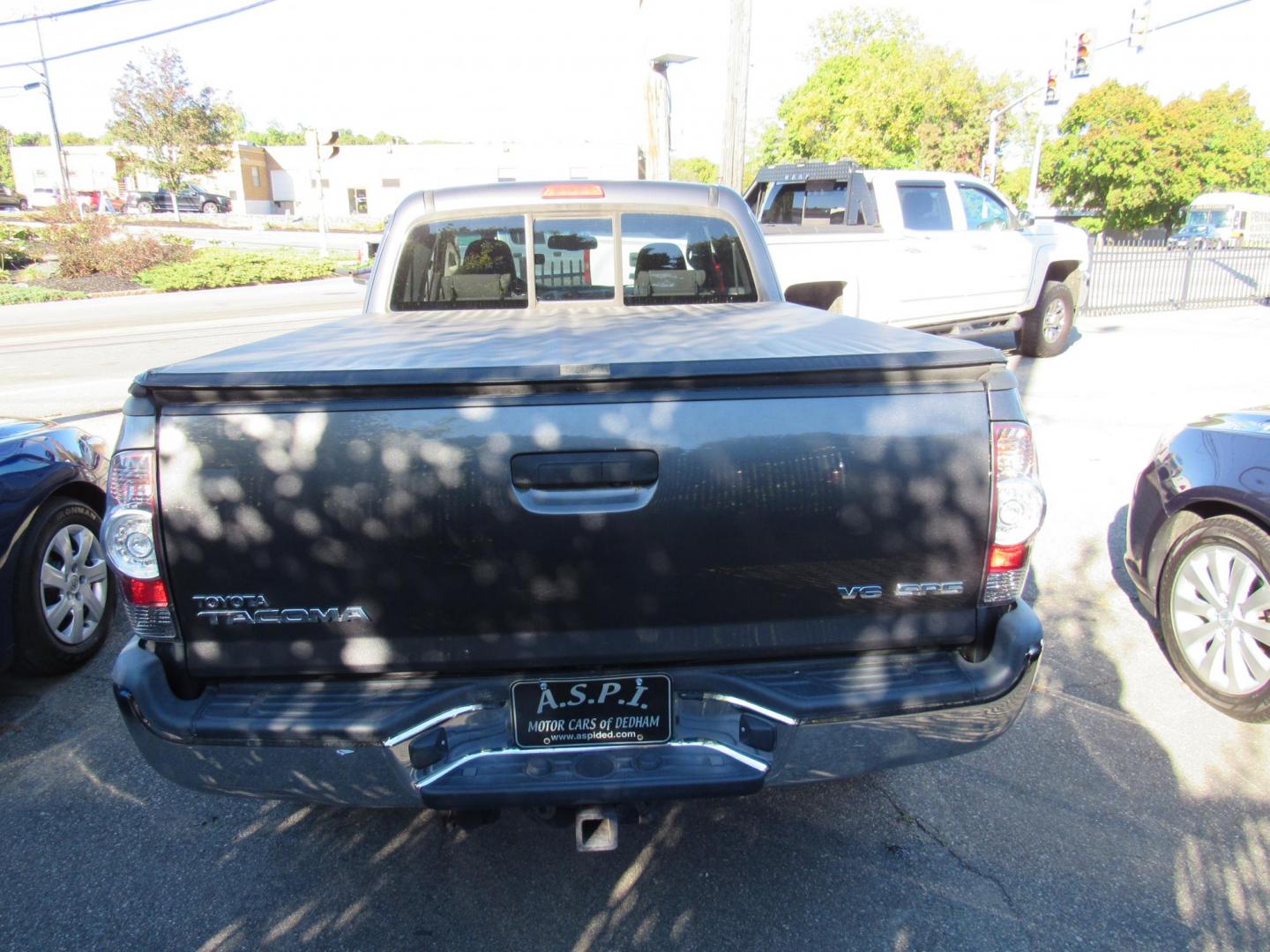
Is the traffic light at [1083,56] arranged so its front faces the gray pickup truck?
yes

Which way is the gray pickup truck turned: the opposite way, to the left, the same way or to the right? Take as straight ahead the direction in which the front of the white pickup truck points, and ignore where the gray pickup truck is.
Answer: to the left

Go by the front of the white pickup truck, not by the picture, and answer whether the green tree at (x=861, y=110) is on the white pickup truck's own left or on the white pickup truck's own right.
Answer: on the white pickup truck's own left

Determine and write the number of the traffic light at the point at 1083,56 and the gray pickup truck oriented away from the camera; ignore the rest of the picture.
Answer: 1

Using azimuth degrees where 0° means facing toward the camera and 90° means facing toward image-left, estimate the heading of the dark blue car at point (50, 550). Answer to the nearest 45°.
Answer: approximately 225°

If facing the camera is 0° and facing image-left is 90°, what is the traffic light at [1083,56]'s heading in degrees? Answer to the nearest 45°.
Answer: approximately 0°

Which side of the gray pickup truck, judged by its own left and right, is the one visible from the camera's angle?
back

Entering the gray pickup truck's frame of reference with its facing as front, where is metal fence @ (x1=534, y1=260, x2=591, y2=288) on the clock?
The metal fence is roughly at 12 o'clock from the gray pickup truck.

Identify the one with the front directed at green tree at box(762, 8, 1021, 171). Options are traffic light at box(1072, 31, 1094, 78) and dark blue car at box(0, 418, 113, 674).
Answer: the dark blue car

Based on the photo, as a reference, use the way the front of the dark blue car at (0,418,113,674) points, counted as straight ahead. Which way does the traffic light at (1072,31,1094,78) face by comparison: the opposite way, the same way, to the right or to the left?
the opposite way

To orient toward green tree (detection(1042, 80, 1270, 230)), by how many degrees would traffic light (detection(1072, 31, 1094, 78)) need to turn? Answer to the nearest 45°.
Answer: approximately 180°
